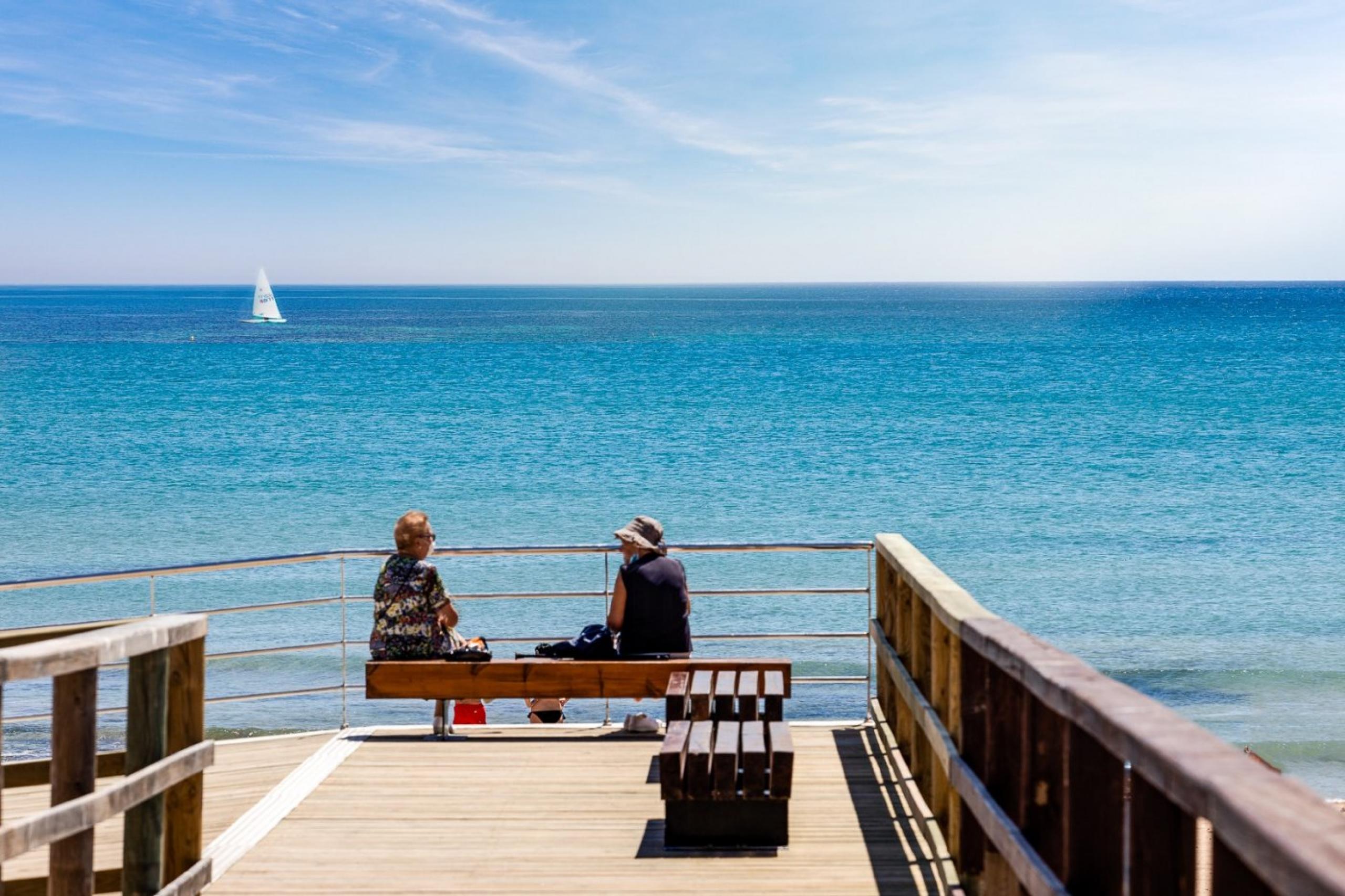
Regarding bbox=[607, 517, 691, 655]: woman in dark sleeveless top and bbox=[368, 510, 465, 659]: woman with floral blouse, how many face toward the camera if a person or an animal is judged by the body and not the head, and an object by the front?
0

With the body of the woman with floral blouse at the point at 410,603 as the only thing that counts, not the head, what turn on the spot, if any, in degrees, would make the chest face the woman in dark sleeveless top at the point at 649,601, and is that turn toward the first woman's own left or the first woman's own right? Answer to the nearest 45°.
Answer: approximately 45° to the first woman's own right

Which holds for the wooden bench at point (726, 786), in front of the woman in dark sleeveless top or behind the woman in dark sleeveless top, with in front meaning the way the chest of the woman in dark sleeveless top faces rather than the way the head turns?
behind

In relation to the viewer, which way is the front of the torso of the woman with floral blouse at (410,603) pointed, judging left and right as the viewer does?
facing away from the viewer and to the right of the viewer

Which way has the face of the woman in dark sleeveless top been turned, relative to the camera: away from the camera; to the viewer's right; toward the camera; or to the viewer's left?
to the viewer's left

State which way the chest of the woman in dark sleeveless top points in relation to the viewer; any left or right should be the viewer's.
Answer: facing away from the viewer and to the left of the viewer
